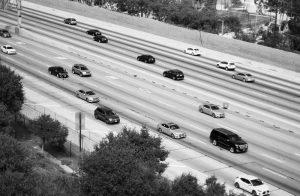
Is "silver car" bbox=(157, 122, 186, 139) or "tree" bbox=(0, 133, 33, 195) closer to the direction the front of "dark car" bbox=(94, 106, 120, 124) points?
the silver car

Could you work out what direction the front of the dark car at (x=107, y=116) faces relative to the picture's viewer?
facing the viewer and to the right of the viewer

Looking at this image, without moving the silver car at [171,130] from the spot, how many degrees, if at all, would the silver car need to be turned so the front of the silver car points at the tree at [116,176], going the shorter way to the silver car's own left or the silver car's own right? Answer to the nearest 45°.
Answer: approximately 45° to the silver car's own right

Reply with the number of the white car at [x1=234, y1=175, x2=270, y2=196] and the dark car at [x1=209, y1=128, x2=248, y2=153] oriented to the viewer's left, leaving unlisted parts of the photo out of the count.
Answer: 0

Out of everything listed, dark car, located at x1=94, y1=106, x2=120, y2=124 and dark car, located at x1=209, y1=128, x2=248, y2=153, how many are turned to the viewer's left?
0

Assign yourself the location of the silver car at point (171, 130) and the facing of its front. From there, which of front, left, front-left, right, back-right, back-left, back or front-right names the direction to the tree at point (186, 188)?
front-right

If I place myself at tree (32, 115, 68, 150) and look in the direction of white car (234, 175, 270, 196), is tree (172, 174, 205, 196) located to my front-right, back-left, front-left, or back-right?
front-right

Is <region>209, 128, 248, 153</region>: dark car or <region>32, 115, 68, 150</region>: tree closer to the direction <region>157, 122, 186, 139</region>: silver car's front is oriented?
the dark car
